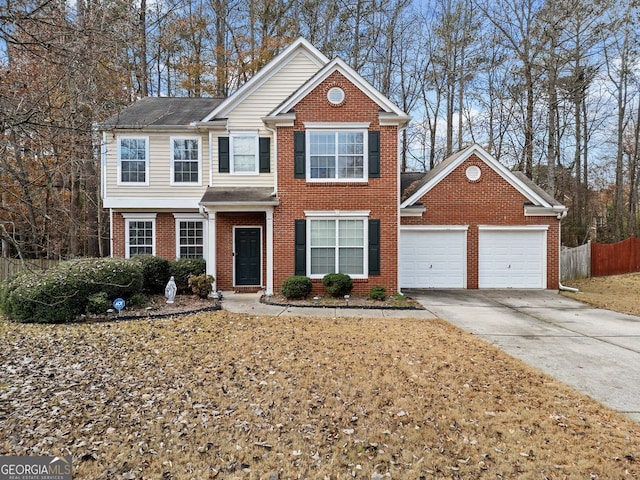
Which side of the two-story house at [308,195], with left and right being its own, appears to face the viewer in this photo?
front

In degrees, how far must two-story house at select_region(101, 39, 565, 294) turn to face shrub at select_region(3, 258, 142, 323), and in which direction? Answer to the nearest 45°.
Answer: approximately 45° to its right

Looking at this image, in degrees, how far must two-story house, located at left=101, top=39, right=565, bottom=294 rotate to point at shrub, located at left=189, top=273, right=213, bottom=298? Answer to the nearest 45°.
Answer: approximately 45° to its right

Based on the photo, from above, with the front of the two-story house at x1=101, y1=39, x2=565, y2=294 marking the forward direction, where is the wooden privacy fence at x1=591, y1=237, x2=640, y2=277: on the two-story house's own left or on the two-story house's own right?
on the two-story house's own left

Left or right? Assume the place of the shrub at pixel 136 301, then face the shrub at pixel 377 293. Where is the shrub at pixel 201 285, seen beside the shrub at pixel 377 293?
left

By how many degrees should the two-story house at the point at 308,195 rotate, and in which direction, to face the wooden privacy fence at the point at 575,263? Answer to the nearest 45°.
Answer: approximately 135° to its left

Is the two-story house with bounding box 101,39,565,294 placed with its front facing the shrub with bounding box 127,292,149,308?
no
